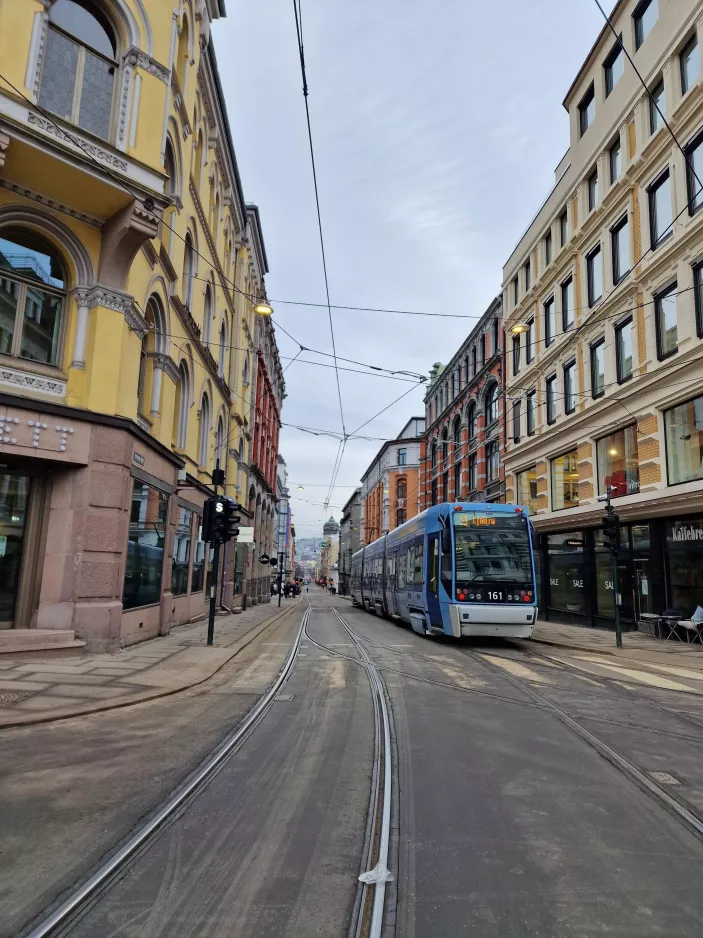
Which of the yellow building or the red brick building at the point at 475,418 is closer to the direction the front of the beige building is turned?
the yellow building

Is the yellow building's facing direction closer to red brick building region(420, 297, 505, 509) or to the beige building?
the beige building

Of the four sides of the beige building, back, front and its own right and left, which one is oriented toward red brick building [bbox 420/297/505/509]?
right

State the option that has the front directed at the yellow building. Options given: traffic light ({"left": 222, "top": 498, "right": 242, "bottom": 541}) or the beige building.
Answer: the beige building

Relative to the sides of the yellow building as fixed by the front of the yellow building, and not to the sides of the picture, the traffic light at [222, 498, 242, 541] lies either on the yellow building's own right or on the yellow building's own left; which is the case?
on the yellow building's own left

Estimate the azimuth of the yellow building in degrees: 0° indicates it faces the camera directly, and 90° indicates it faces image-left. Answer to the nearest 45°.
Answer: approximately 315°

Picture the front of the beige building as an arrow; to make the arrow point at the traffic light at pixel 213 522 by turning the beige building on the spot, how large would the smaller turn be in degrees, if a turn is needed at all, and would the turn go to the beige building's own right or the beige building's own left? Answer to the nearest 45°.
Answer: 0° — it already faces it

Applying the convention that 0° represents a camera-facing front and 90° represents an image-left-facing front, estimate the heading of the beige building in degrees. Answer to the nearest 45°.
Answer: approximately 45°
